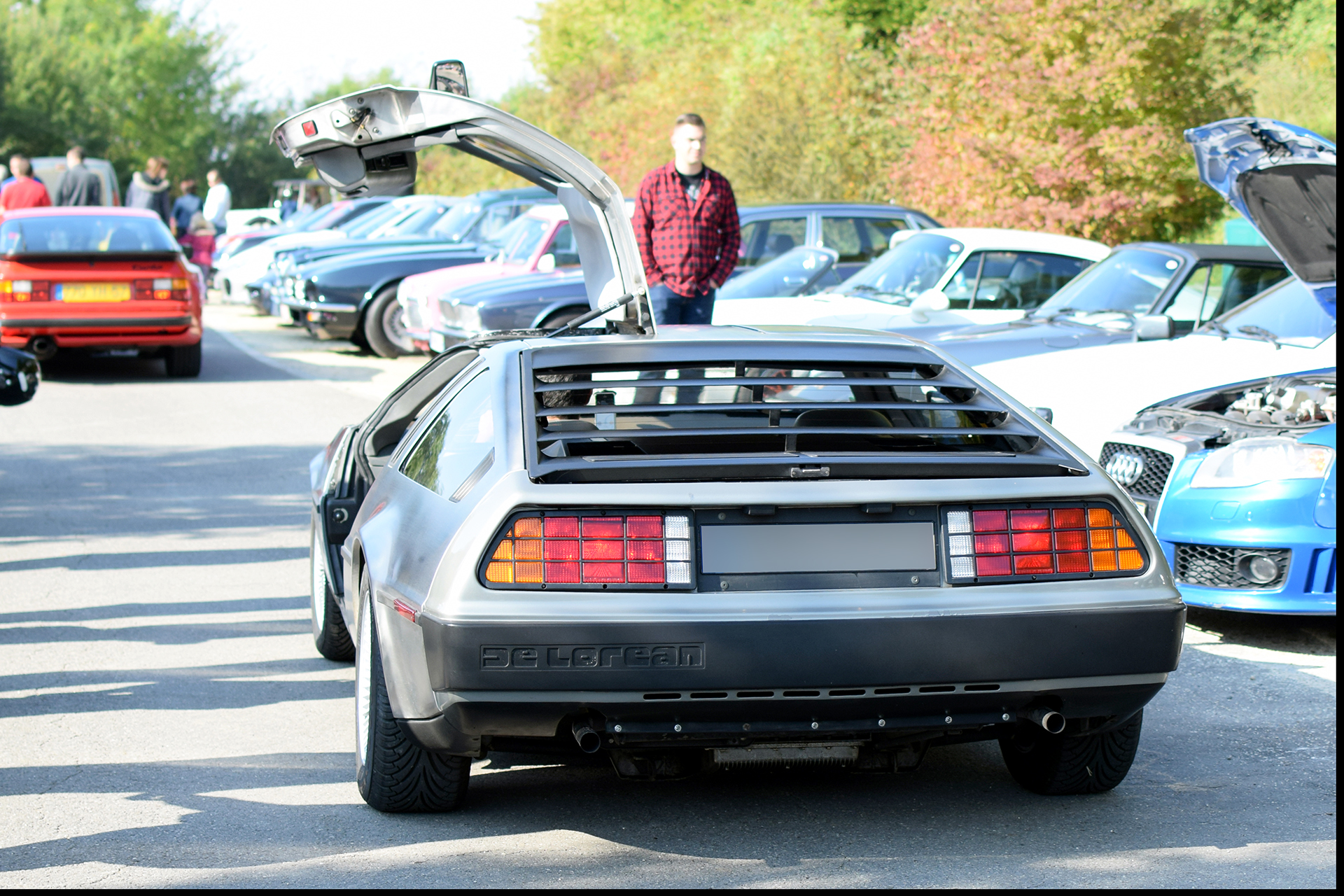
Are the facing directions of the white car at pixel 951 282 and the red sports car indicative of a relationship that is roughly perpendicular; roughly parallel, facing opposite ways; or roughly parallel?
roughly perpendicular

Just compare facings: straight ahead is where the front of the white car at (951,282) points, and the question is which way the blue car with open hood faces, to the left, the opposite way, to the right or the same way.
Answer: the same way

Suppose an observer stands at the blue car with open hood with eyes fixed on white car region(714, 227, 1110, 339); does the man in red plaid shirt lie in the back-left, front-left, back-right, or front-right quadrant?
front-left

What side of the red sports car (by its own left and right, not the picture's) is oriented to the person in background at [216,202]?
front

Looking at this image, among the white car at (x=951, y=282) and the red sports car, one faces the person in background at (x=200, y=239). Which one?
the red sports car

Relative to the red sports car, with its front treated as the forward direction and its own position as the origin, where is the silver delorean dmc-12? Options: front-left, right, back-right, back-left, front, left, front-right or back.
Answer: back

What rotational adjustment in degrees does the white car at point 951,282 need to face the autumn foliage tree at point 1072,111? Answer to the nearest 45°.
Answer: approximately 135° to its right

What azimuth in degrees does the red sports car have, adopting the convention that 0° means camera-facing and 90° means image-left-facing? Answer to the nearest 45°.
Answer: approximately 180°

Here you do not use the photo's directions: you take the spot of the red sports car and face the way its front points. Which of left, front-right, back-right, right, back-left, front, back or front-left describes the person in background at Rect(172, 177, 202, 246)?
front

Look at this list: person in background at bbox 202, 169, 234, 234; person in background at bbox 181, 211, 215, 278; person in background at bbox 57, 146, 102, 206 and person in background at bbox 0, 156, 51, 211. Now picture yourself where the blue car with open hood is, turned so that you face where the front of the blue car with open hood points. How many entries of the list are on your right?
4

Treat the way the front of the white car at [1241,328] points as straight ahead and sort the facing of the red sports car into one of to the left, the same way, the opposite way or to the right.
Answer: to the right

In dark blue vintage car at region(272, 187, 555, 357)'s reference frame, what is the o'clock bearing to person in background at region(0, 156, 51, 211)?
The person in background is roughly at 3 o'clock from the dark blue vintage car.

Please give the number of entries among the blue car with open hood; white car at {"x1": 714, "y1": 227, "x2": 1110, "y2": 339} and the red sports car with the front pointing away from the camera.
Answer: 1

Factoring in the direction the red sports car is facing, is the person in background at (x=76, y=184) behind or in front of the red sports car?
in front

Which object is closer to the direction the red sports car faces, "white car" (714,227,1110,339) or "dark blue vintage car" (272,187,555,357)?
the dark blue vintage car

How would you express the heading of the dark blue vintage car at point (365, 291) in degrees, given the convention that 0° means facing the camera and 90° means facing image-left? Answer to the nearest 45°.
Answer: approximately 45°

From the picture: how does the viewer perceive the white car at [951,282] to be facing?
facing the viewer and to the left of the viewer
